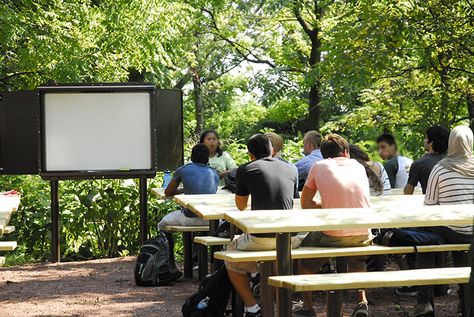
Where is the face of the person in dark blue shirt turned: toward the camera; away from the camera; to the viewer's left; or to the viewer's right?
away from the camera

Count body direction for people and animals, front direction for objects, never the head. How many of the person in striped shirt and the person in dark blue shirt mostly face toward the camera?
0

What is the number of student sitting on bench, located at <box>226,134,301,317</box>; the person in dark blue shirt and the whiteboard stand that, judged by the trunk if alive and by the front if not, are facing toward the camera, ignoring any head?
1

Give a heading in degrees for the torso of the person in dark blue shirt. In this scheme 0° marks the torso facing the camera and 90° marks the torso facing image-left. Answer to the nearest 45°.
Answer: approximately 135°

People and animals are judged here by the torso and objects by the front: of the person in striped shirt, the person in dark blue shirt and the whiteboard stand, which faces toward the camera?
the whiteboard stand

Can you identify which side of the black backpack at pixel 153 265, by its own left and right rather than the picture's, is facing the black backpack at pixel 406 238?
left

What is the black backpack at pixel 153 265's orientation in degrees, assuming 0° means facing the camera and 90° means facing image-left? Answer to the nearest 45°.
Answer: approximately 45°

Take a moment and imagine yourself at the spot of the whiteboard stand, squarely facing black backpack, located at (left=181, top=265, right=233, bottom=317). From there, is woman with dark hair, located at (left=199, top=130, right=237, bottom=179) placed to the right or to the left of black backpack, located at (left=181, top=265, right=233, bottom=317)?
left

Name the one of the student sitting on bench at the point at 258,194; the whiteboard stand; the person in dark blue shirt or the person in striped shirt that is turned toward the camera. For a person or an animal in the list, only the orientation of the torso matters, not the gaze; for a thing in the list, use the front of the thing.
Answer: the whiteboard stand

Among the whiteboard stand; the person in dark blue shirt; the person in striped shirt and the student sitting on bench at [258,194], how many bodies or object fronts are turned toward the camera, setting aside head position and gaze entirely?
1

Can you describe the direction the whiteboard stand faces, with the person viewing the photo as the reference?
facing the viewer

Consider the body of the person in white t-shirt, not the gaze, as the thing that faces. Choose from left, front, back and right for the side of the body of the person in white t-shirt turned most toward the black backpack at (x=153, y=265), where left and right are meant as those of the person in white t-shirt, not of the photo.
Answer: front

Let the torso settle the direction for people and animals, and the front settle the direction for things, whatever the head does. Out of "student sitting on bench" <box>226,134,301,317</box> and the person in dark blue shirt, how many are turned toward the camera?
0

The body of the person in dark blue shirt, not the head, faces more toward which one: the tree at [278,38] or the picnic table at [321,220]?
the tree
